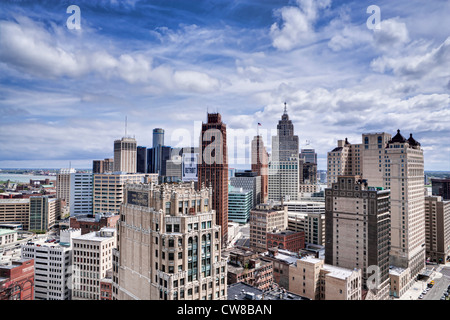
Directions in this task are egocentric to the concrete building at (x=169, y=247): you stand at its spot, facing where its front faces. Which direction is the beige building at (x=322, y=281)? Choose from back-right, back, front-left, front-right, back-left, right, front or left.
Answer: left

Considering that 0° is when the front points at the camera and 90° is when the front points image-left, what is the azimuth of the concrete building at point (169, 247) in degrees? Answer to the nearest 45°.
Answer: approximately 315°

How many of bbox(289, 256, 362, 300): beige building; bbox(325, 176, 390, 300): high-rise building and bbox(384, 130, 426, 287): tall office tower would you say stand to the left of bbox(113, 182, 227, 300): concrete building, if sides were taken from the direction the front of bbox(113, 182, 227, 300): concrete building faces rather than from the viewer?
3

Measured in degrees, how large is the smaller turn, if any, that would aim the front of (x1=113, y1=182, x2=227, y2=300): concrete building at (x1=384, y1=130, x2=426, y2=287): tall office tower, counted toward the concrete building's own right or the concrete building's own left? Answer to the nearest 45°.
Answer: approximately 90° to the concrete building's own left

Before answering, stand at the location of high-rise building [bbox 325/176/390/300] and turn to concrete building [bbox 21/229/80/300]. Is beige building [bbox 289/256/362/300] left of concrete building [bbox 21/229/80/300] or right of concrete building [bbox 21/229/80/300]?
left

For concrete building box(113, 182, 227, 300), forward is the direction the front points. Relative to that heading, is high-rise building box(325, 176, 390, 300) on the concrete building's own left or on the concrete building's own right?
on the concrete building's own left
